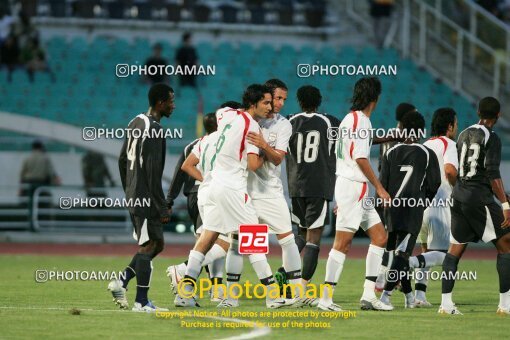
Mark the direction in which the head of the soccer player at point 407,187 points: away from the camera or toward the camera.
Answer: away from the camera

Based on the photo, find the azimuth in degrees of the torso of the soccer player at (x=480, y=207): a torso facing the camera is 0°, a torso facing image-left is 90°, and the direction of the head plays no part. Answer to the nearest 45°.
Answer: approximately 225°

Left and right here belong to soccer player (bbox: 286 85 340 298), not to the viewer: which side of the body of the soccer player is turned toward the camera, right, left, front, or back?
back

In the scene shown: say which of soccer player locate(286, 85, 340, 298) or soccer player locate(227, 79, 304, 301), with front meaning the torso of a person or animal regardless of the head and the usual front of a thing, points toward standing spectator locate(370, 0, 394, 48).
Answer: soccer player locate(286, 85, 340, 298)

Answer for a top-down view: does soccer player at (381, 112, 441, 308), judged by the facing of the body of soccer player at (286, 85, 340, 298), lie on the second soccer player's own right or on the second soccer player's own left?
on the second soccer player's own right

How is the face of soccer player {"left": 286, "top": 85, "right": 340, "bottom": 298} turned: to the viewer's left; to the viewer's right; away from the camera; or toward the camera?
away from the camera
